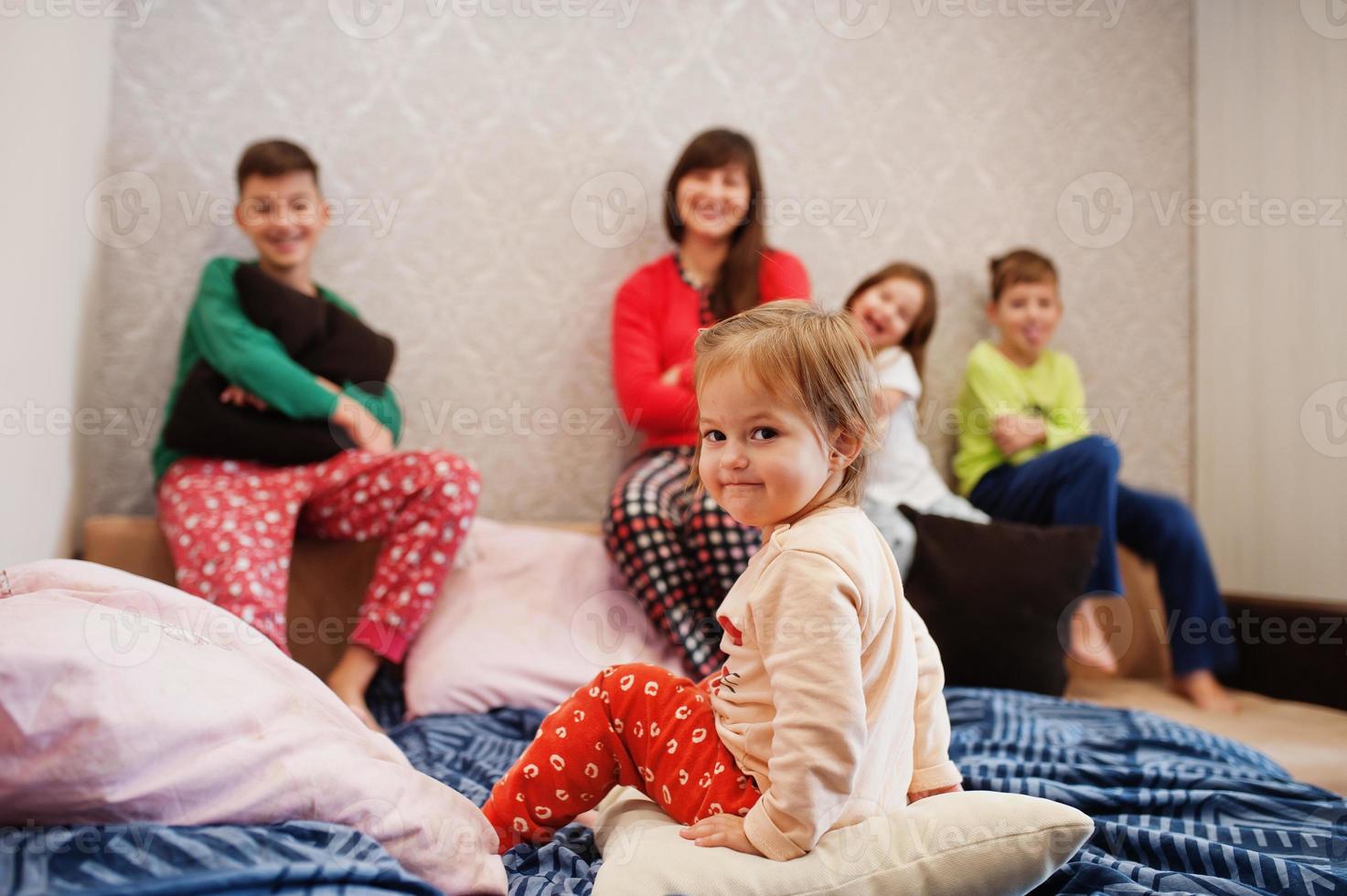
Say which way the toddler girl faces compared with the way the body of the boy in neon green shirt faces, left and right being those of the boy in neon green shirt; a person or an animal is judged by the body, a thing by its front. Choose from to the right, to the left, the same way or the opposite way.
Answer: to the right

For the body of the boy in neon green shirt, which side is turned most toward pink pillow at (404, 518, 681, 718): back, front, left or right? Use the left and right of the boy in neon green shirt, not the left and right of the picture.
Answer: right

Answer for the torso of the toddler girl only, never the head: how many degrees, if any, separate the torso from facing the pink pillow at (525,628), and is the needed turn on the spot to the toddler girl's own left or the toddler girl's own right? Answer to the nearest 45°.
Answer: approximately 45° to the toddler girl's own right

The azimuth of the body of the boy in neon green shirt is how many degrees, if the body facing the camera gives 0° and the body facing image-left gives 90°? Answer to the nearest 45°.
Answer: approximately 315°

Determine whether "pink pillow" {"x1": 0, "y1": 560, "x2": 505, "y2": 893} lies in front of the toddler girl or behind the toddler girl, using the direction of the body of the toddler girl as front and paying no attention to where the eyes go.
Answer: in front

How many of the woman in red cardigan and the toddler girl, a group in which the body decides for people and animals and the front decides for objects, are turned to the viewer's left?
1

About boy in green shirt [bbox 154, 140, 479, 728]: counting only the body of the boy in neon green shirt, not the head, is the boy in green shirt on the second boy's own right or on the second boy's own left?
on the second boy's own right

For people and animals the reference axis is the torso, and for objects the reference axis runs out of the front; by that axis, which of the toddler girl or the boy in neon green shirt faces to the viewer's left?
the toddler girl

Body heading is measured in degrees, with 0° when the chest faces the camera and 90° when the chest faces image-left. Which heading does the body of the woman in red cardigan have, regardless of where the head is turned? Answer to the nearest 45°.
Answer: approximately 0°

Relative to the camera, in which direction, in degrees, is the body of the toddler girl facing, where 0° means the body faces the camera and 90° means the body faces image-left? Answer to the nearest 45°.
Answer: approximately 90°

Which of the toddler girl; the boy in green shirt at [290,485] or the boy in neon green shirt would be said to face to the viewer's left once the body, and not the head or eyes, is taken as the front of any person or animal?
the toddler girl
